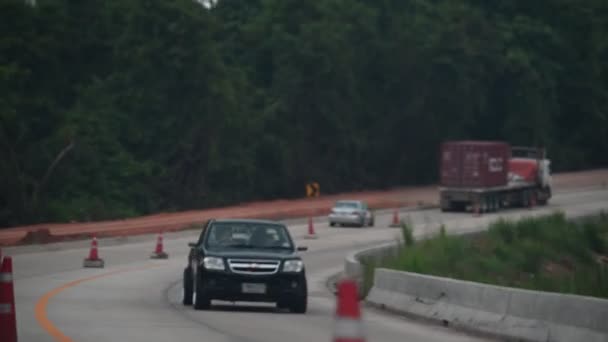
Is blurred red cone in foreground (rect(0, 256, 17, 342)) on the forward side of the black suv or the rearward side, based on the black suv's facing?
on the forward side

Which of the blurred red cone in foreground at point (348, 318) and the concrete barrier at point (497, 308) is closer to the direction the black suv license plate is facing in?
the blurred red cone in foreground

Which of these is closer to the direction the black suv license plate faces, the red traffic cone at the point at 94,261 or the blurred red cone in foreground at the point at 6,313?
the blurred red cone in foreground

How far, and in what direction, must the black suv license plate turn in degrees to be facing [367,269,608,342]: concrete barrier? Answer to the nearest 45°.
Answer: approximately 45° to its left

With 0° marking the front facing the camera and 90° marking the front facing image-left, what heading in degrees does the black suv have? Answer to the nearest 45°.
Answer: approximately 0°

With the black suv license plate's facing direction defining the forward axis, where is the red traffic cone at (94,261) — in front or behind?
behind

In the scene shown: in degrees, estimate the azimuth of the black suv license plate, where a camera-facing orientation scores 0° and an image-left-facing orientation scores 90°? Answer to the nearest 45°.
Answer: approximately 0°

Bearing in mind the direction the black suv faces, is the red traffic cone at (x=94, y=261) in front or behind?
behind

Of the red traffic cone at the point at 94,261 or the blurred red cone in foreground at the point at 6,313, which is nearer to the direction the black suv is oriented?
the blurred red cone in foreground

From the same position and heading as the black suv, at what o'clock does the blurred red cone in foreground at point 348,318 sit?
The blurred red cone in foreground is roughly at 12 o'clock from the black suv.

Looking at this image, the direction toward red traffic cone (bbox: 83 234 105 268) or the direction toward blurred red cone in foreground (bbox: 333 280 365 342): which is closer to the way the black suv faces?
the blurred red cone in foreground
